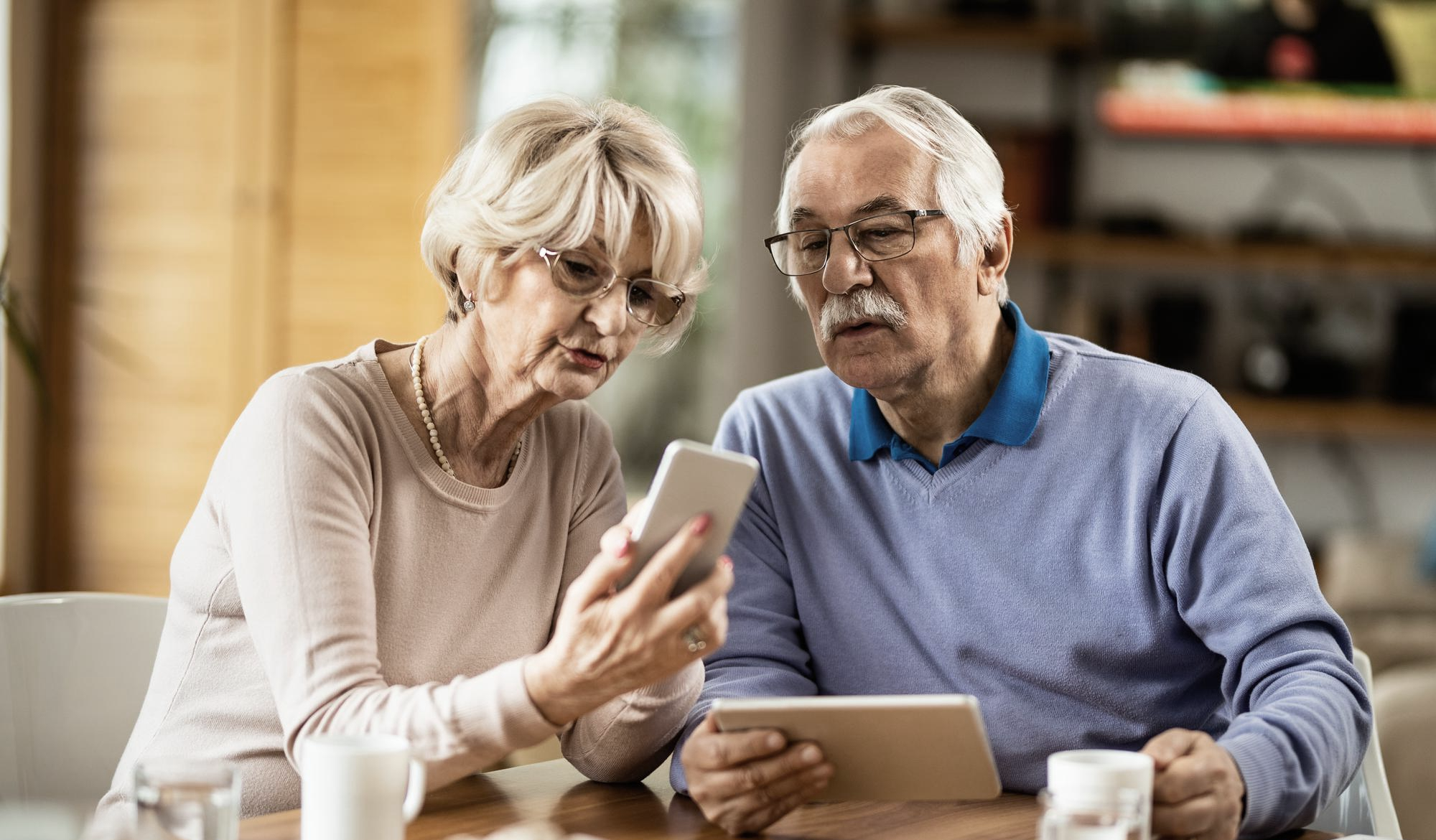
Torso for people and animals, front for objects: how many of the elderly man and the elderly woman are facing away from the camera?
0

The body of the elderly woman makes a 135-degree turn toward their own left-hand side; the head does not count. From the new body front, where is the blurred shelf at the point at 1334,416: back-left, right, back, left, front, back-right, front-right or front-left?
front-right

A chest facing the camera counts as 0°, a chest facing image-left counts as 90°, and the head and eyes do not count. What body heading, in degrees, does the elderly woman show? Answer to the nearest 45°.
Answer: approximately 315°

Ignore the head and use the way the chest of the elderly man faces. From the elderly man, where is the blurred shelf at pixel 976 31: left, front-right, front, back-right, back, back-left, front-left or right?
back-right

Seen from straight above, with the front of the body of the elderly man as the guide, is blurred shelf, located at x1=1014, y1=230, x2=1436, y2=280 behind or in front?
behind

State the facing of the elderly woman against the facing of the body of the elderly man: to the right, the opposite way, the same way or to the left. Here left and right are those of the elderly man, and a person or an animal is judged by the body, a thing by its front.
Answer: to the left

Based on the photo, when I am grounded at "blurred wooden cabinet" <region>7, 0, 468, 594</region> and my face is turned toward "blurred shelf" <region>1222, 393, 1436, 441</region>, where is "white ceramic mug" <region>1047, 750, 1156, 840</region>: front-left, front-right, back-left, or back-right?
front-right
